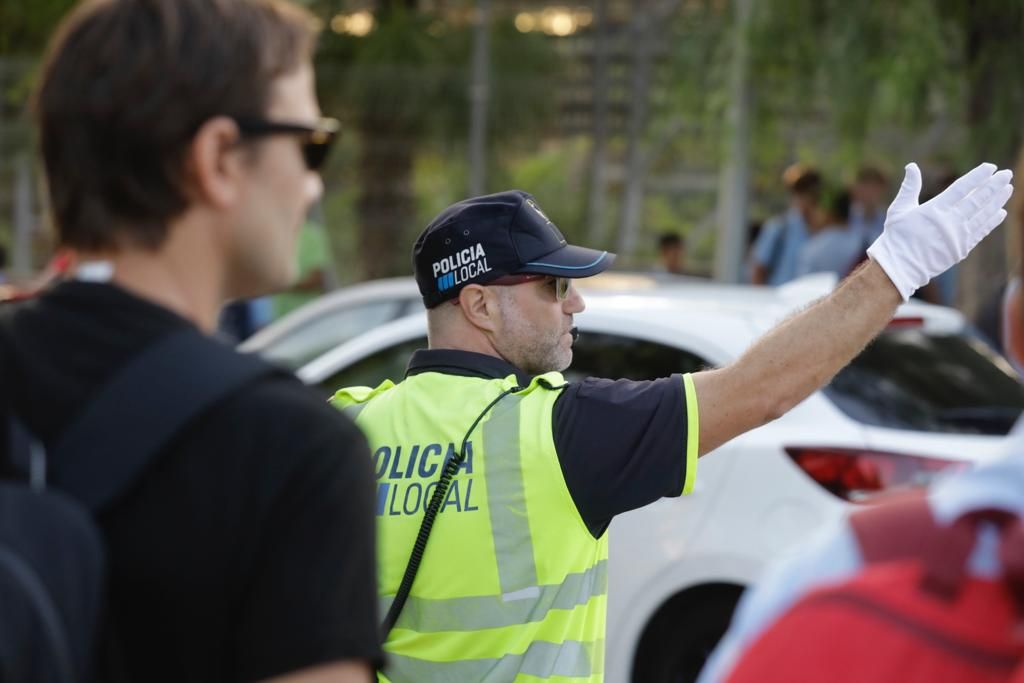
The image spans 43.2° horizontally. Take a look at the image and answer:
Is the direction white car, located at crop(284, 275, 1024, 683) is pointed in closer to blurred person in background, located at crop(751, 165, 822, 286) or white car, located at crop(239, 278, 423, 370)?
the white car

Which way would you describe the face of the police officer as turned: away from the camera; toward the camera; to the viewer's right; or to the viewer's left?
to the viewer's right

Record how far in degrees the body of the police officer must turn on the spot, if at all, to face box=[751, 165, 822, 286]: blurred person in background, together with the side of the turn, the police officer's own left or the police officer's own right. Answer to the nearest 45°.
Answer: approximately 45° to the police officer's own left

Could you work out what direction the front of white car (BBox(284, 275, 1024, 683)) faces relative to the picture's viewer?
facing away from the viewer and to the left of the viewer

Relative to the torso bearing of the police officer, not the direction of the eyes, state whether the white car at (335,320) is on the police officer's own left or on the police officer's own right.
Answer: on the police officer's own left

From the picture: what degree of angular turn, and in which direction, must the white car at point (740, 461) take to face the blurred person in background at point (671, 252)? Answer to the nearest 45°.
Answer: approximately 45° to its right

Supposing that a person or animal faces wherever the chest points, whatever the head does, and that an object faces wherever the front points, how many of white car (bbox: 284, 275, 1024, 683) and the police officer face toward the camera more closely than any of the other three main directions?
0

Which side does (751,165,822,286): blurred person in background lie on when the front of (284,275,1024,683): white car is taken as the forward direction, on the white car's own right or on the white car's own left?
on the white car's own right

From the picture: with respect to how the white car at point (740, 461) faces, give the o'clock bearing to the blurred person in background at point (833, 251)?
The blurred person in background is roughly at 2 o'clock from the white car.

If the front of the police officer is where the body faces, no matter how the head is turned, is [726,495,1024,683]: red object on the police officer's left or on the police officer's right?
on the police officer's right

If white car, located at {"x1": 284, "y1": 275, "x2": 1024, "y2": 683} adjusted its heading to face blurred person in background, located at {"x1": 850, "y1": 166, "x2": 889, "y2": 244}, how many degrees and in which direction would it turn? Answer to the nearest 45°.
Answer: approximately 45° to its right

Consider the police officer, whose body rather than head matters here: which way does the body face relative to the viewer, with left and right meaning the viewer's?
facing away from the viewer and to the right of the viewer

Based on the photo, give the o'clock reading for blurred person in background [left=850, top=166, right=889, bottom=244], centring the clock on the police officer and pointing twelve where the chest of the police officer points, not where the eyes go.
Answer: The blurred person in background is roughly at 11 o'clock from the police officer.

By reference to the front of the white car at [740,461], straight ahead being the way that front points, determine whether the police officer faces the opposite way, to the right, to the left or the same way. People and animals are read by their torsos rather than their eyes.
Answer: to the right

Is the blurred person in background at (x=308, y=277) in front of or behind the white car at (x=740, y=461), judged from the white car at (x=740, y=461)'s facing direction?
in front
